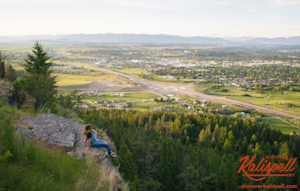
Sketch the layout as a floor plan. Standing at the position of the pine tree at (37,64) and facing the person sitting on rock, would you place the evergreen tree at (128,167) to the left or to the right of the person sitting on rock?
left

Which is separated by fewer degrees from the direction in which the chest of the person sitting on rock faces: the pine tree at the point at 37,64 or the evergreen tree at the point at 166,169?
the evergreen tree

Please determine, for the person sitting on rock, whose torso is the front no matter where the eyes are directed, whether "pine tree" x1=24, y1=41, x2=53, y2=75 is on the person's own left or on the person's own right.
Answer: on the person's own left

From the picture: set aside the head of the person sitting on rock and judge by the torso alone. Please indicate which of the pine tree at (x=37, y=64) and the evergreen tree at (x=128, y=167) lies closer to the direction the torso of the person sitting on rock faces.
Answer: the evergreen tree

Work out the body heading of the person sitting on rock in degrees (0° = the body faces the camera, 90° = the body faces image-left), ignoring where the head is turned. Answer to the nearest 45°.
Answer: approximately 270°
